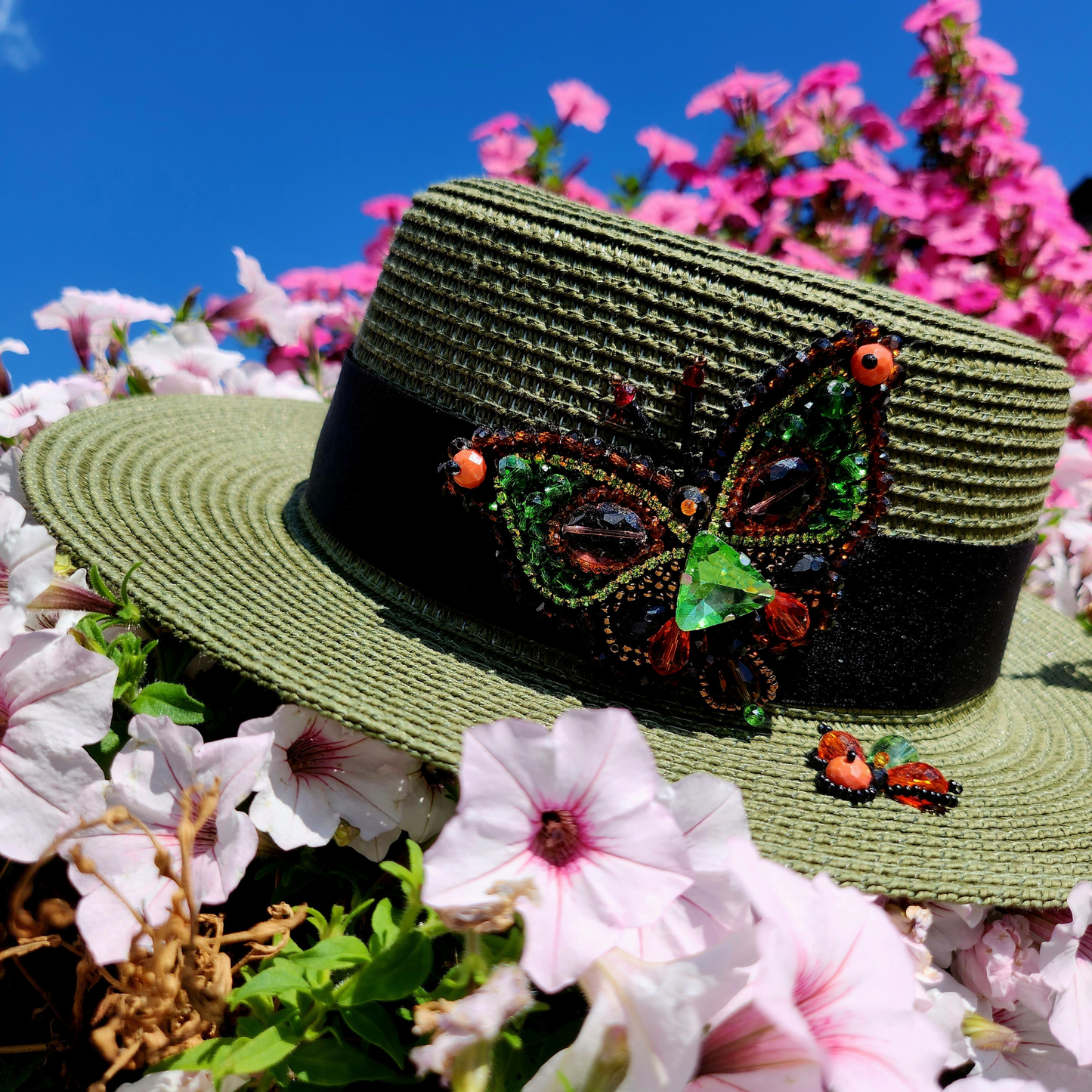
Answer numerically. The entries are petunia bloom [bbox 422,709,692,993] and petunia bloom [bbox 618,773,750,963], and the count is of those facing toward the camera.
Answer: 2

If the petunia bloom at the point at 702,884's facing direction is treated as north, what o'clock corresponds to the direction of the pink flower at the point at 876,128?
The pink flower is roughly at 6 o'clock from the petunia bloom.

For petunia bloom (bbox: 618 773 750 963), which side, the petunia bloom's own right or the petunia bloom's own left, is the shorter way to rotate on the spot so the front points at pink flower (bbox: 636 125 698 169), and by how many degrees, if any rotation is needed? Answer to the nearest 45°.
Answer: approximately 180°

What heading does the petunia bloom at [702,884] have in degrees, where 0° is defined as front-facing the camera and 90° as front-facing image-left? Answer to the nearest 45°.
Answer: approximately 0°

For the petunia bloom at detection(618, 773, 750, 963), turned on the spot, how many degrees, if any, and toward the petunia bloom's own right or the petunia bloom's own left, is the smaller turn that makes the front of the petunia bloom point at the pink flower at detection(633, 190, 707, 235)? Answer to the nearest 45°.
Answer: approximately 180°
